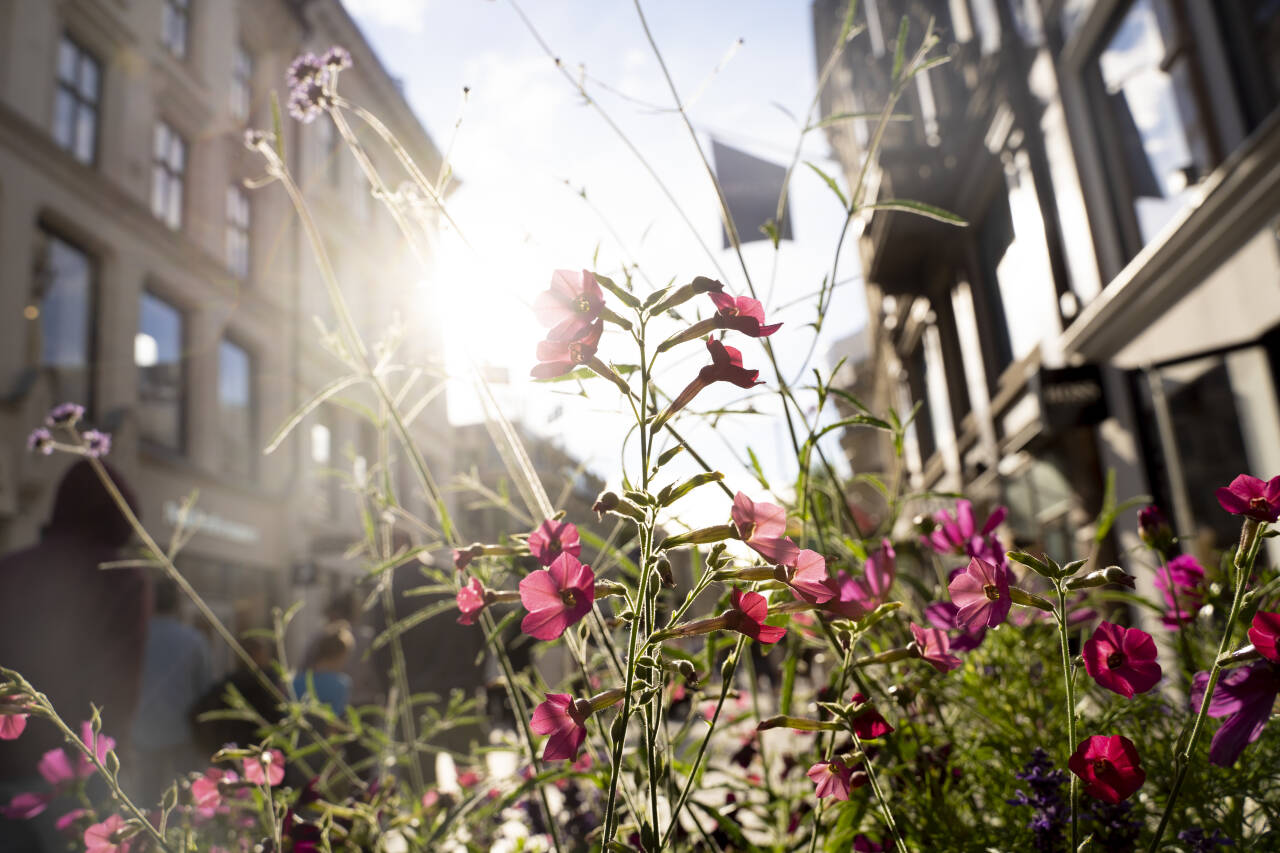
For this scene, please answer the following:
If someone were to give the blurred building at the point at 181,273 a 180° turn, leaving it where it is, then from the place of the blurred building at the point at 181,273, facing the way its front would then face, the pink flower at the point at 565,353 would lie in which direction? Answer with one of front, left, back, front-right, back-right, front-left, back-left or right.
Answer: back-left

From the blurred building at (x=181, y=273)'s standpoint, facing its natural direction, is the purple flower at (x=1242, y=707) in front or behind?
in front

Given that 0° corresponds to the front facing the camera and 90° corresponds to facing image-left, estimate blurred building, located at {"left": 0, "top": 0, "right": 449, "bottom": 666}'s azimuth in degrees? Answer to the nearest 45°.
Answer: approximately 315°

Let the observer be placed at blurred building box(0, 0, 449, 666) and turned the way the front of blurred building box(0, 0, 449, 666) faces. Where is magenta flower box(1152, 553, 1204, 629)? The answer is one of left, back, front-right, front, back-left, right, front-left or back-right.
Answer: front-right

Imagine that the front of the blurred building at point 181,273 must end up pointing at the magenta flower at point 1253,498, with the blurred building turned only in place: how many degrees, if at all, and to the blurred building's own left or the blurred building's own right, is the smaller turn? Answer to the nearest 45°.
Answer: approximately 45° to the blurred building's own right

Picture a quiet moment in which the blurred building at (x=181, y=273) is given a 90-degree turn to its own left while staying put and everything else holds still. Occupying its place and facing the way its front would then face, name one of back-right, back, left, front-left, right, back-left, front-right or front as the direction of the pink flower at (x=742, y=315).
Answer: back-right

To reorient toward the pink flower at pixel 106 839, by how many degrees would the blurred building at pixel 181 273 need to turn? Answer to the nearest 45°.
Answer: approximately 45° to its right

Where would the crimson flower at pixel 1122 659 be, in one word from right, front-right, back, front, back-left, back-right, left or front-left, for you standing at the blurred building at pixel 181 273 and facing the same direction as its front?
front-right
